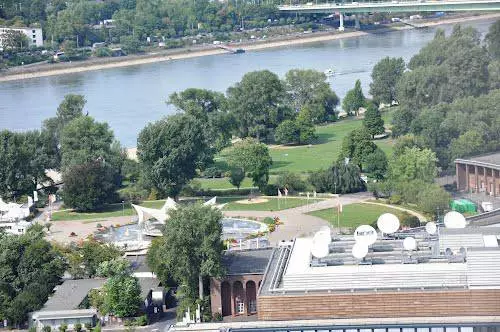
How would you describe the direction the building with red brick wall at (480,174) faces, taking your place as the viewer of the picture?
facing the viewer and to the left of the viewer

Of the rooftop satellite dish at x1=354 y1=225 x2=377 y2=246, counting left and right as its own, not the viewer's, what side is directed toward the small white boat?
back

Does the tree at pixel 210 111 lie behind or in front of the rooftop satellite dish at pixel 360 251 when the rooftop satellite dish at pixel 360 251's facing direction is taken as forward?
behind

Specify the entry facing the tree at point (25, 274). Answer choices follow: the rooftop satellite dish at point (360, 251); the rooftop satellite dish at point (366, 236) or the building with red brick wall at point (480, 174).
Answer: the building with red brick wall

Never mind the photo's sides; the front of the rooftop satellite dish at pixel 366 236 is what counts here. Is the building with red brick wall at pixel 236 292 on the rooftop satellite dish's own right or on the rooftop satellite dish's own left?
on the rooftop satellite dish's own right

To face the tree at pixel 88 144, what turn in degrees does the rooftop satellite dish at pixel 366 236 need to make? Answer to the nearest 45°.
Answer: approximately 135° to its right

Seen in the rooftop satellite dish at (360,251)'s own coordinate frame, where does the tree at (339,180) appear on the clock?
The tree is roughly at 6 o'clock from the rooftop satellite dish.

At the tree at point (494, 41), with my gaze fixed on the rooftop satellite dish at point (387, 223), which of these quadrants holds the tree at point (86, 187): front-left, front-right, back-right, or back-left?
front-right

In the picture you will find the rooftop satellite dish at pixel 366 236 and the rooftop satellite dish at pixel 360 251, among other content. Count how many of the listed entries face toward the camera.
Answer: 2

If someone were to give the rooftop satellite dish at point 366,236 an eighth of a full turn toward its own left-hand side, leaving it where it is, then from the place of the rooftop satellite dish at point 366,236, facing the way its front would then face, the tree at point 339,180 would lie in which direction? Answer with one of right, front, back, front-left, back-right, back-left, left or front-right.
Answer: back-left

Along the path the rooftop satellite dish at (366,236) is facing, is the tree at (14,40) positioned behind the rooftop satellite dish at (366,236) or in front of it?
behind

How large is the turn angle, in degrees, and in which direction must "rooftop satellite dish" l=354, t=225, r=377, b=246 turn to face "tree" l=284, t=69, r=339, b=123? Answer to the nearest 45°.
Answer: approximately 180°

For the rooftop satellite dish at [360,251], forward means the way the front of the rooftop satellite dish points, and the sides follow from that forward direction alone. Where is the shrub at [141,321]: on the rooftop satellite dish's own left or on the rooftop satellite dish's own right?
on the rooftop satellite dish's own right

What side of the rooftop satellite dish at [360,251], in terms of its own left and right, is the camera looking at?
front

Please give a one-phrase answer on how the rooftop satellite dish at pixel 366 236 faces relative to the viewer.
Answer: facing the viewer
